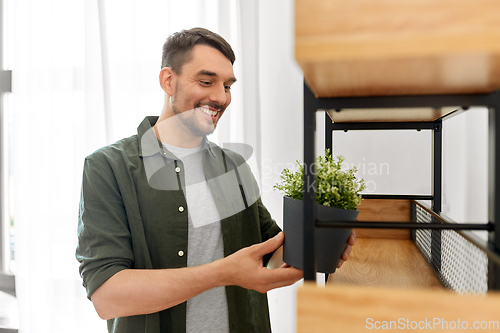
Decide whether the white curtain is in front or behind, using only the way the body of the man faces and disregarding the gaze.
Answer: behind

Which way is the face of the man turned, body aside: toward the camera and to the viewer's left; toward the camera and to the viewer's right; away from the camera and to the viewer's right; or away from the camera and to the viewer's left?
toward the camera and to the viewer's right

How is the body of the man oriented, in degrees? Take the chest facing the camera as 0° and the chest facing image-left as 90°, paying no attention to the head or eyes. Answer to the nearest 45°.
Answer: approximately 315°
